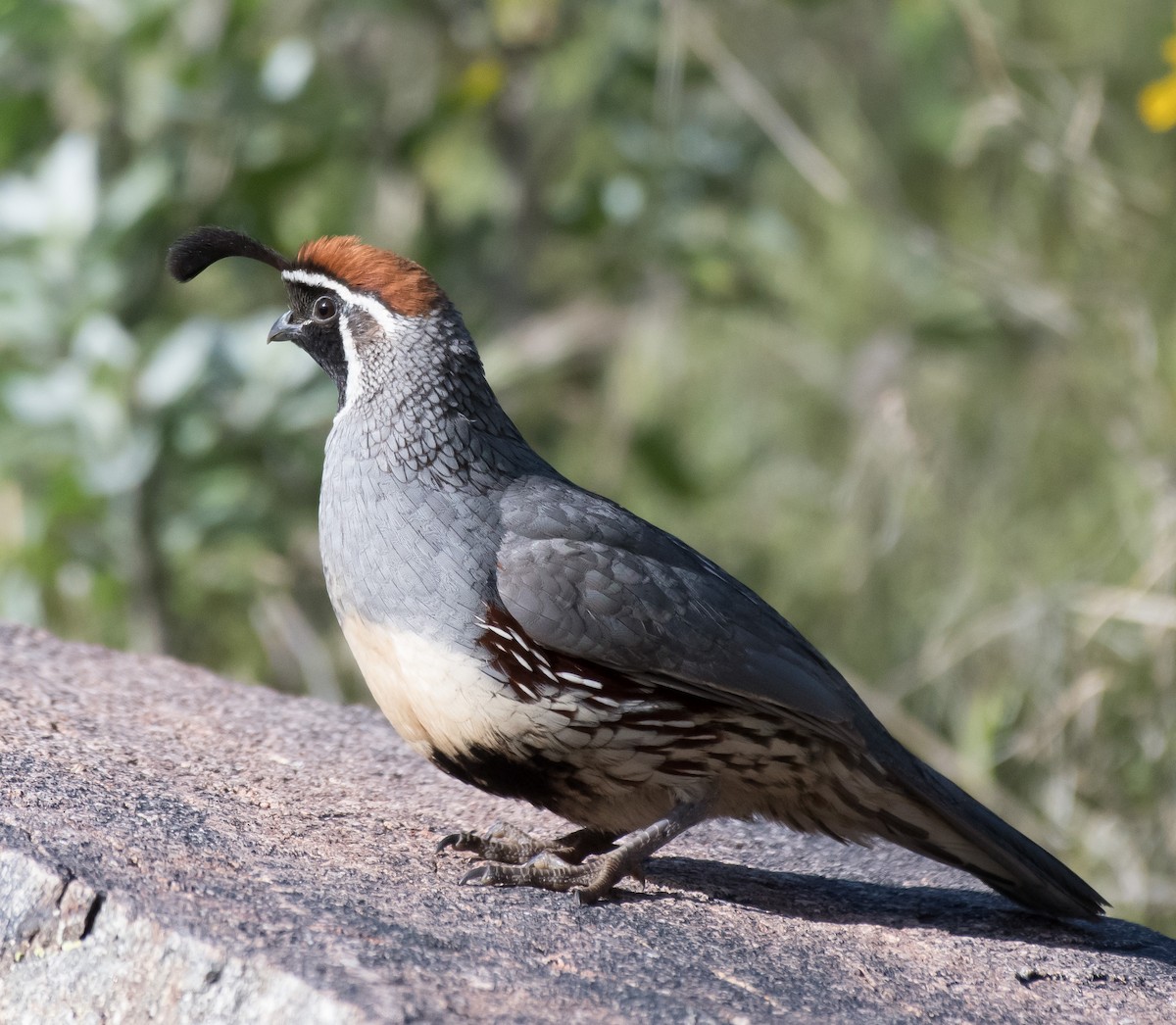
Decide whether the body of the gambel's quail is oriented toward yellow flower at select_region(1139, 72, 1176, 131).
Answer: no

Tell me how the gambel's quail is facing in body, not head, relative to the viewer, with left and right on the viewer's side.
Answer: facing to the left of the viewer
